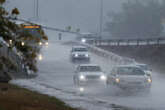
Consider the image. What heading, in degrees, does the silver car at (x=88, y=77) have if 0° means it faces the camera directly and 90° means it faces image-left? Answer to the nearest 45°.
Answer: approximately 0°

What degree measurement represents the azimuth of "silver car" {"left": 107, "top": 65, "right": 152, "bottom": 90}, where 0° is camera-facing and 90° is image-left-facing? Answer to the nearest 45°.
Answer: approximately 0°

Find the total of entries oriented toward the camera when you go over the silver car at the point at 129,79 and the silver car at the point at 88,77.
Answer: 2

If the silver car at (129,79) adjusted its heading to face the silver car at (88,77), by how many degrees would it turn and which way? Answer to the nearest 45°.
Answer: approximately 135° to its right

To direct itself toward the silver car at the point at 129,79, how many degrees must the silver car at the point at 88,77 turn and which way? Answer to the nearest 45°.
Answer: approximately 45° to its left
